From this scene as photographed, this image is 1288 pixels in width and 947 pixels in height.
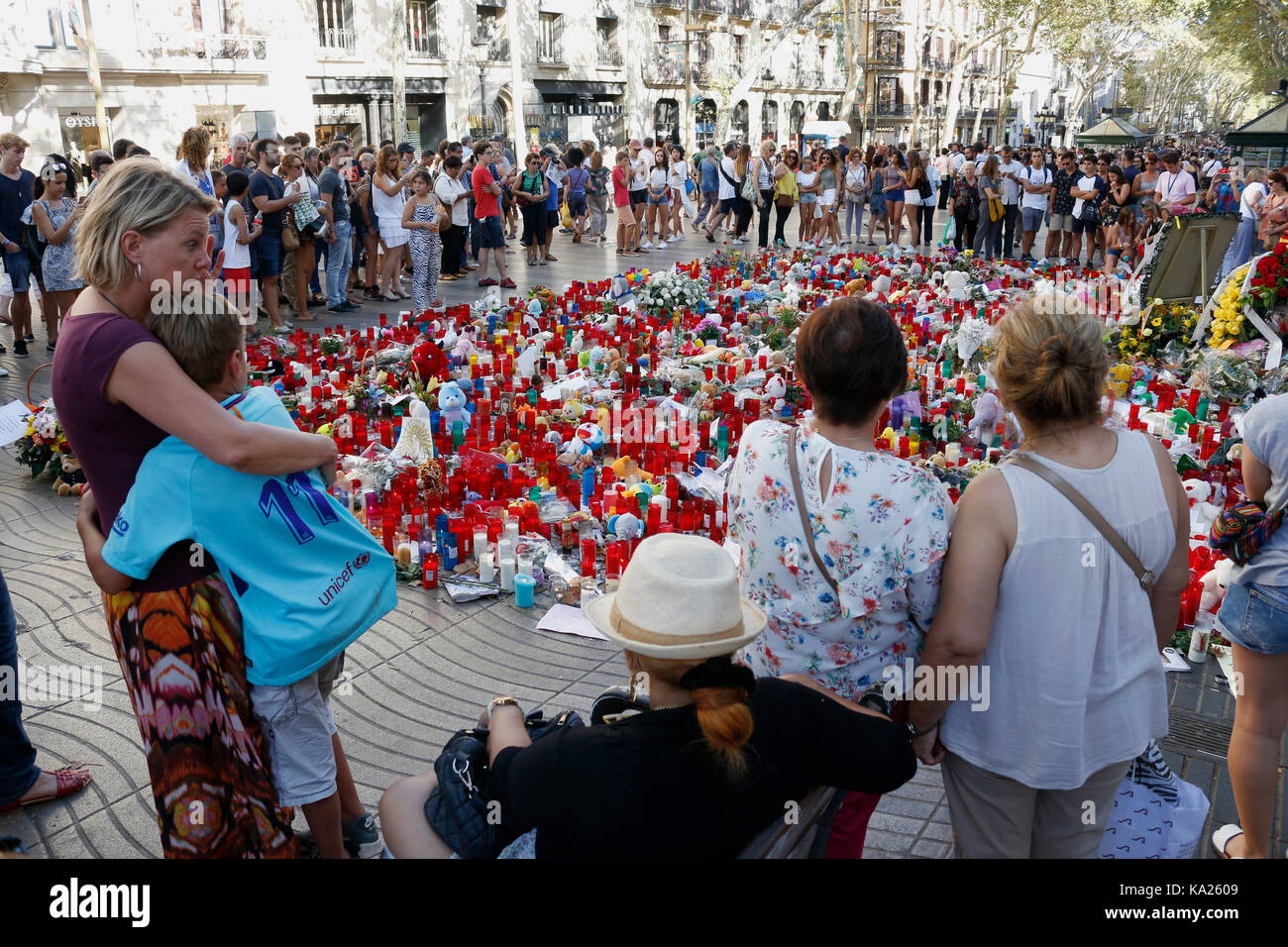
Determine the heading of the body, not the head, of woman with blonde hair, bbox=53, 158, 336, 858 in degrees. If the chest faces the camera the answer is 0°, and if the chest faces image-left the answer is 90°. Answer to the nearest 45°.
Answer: approximately 270°

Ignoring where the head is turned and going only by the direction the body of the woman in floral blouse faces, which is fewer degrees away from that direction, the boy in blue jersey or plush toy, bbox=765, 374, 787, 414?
the plush toy

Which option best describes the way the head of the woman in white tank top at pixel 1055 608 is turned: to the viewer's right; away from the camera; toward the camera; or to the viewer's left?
away from the camera

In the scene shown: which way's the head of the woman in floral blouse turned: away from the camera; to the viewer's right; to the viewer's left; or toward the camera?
away from the camera

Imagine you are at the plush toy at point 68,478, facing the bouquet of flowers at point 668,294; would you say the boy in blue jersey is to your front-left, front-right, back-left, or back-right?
back-right

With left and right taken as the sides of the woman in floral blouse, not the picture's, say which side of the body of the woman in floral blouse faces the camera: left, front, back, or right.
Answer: back

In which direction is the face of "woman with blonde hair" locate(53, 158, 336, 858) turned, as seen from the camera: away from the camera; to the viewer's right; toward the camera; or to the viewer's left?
to the viewer's right

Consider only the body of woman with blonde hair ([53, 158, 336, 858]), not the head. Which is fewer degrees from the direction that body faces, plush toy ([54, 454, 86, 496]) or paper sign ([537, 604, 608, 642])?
the paper sign

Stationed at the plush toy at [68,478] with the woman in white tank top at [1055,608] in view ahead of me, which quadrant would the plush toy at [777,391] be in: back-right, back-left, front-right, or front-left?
front-left

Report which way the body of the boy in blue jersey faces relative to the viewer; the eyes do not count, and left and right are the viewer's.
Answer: facing away from the viewer and to the left of the viewer

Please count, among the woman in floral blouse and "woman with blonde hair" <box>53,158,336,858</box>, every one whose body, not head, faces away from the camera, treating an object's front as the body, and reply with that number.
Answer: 1

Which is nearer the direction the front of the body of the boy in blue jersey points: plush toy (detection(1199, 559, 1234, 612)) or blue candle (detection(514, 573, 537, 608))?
the blue candle

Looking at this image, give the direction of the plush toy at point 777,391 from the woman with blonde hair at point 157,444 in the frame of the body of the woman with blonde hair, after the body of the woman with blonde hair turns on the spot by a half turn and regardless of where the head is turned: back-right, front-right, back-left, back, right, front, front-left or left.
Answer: back-right

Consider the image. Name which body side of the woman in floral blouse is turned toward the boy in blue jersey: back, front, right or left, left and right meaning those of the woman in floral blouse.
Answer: left

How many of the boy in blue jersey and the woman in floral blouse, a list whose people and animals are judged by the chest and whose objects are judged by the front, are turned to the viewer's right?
0

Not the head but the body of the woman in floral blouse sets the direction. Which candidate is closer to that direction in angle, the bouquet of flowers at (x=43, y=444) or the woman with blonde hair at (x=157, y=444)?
the bouquet of flowers

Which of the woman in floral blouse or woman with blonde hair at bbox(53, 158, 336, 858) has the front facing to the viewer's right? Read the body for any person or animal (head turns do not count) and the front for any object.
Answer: the woman with blonde hair

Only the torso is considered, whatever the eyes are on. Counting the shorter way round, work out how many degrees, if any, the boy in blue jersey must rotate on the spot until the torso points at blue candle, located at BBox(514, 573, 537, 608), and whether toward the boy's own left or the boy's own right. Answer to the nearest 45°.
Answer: approximately 90° to the boy's own right
